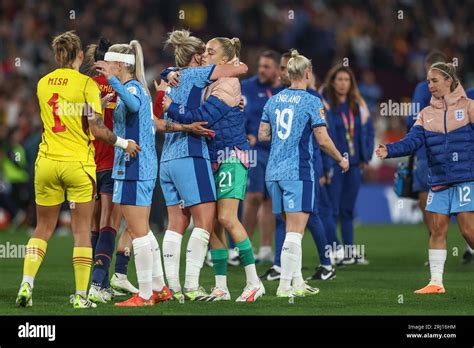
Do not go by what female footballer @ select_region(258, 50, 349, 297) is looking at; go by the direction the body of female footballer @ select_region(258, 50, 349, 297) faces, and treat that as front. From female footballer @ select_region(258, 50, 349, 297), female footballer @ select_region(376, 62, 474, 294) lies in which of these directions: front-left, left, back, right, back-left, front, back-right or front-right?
front-right

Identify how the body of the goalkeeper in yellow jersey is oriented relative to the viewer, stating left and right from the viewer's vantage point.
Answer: facing away from the viewer and to the right of the viewer

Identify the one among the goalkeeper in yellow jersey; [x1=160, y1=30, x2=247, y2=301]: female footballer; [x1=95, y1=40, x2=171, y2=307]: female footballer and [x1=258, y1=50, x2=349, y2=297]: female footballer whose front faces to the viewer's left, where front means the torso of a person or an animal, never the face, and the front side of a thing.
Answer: [x1=95, y1=40, x2=171, y2=307]: female footballer

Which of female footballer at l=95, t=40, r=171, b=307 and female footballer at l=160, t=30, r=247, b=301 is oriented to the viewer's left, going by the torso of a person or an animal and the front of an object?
female footballer at l=95, t=40, r=171, b=307

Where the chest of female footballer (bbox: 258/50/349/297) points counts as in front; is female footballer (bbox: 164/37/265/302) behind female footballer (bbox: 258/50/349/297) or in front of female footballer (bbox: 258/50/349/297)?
behind

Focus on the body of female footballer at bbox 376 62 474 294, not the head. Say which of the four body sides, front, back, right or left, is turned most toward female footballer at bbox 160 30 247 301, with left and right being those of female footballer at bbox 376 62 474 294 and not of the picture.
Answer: front

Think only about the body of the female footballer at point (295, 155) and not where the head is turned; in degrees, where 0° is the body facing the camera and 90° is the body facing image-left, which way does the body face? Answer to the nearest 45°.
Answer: approximately 225°

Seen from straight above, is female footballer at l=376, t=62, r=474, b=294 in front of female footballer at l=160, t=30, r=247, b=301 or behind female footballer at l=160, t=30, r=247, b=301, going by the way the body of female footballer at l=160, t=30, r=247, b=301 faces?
in front

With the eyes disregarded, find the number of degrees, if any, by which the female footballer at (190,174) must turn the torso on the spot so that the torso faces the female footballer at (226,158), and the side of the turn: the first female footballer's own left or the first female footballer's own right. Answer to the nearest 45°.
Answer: approximately 45° to the first female footballer's own right

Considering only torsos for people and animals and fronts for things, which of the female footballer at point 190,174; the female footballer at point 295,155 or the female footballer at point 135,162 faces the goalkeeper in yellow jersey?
the female footballer at point 135,162

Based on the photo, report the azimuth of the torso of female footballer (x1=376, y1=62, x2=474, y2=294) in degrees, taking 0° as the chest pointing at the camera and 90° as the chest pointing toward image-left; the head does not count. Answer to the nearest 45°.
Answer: approximately 45°

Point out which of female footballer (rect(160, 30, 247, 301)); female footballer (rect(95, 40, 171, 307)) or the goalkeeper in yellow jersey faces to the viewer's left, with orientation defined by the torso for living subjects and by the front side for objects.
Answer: female footballer (rect(95, 40, 171, 307))
